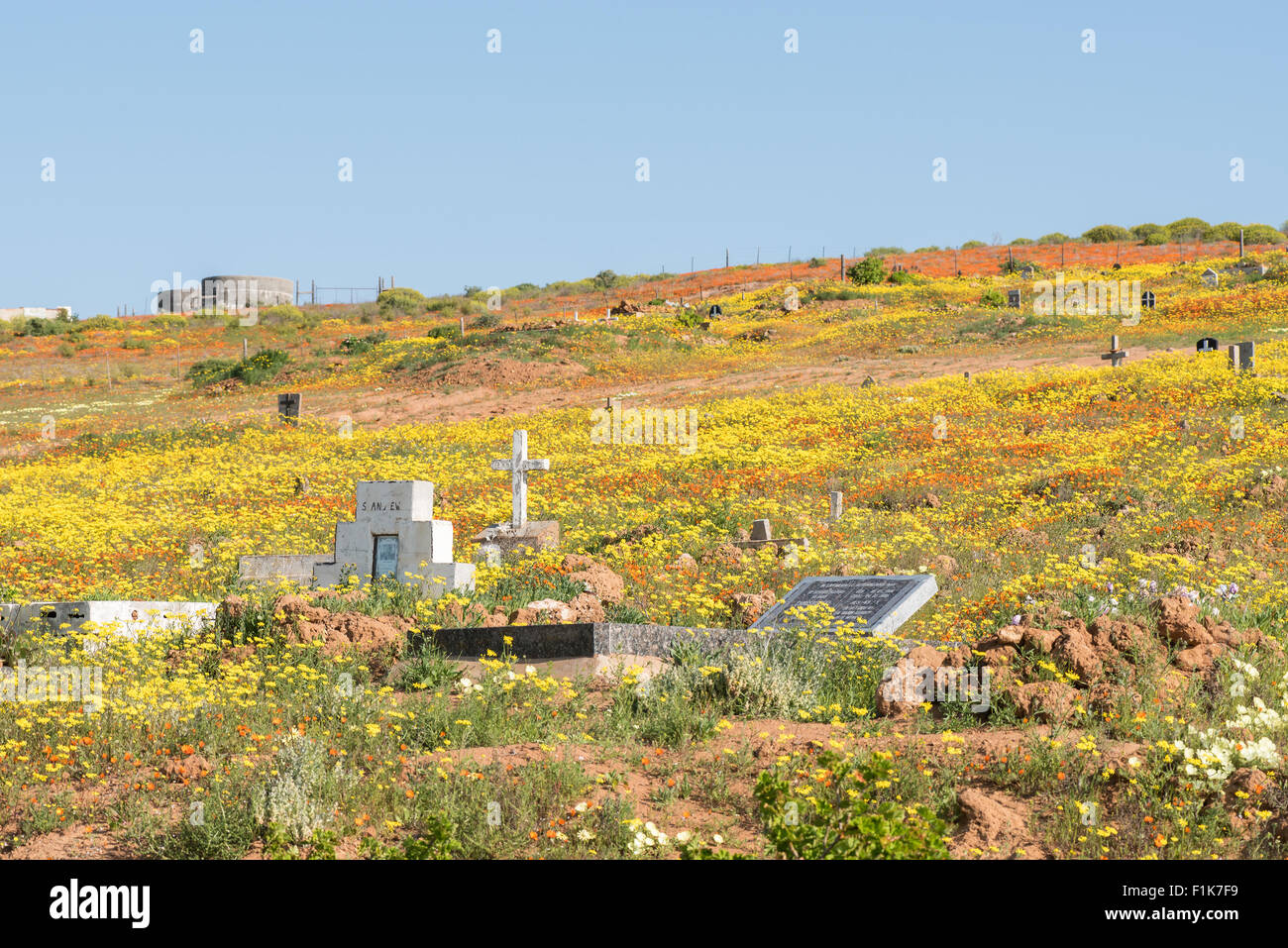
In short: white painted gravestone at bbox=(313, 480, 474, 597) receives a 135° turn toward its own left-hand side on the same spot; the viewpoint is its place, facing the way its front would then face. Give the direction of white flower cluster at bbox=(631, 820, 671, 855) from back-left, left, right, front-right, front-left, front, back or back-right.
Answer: right

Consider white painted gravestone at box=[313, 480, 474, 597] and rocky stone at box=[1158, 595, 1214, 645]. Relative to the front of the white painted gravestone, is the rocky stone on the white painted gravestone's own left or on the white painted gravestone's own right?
on the white painted gravestone's own left

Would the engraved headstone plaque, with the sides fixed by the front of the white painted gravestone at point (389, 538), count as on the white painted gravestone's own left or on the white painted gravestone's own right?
on the white painted gravestone's own left

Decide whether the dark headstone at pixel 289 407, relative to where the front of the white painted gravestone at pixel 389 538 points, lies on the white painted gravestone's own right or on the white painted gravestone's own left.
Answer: on the white painted gravestone's own right

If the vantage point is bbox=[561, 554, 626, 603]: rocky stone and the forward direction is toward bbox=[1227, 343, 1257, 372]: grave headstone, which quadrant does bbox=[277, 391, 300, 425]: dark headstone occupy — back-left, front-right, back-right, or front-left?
front-left

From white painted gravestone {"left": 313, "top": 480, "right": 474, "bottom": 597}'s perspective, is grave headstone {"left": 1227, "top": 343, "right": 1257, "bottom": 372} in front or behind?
behind

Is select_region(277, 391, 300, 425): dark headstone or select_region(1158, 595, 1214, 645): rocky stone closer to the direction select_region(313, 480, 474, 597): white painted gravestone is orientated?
the rocky stone

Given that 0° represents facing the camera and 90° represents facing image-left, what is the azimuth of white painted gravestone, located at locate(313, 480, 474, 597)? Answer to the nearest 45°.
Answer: approximately 45°
